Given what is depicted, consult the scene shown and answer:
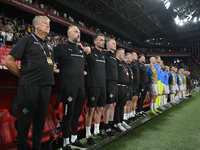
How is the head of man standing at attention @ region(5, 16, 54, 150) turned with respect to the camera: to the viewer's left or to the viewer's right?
to the viewer's right

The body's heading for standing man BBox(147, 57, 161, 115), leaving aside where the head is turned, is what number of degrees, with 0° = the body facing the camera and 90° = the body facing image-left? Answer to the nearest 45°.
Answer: approximately 315°

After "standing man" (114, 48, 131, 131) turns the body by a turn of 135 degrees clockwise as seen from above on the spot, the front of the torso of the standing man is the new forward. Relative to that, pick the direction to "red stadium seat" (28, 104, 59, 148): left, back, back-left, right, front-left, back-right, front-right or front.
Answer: front-left

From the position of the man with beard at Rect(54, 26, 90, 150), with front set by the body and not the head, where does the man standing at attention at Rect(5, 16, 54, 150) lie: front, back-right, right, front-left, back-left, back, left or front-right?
right

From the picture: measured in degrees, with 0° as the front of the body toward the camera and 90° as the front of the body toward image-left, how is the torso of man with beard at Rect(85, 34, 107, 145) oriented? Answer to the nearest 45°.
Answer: approximately 315°

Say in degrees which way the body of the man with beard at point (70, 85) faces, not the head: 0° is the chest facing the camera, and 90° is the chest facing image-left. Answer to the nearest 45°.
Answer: approximately 315°

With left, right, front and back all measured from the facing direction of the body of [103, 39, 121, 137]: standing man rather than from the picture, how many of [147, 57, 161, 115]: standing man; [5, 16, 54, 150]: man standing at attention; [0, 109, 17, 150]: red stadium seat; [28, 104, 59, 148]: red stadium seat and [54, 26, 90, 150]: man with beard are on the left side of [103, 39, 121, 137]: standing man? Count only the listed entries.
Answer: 1

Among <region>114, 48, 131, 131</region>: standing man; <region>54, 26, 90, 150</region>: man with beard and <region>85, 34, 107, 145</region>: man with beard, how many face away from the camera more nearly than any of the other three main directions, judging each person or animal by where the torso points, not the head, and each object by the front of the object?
0

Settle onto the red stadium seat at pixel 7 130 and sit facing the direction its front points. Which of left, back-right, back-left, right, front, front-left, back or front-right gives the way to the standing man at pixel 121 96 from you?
front-left

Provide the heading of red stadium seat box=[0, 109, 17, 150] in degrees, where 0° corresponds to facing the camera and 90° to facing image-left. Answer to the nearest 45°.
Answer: approximately 315°

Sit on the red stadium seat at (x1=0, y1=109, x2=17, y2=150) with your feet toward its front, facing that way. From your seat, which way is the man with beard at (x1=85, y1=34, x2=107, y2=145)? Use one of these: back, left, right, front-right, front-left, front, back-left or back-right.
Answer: front-left

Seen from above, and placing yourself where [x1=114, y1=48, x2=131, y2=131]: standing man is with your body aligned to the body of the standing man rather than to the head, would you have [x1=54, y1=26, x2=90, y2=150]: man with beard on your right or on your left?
on your right

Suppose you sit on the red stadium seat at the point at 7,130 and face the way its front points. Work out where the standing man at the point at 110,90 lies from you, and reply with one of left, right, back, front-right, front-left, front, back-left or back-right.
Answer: front-left
